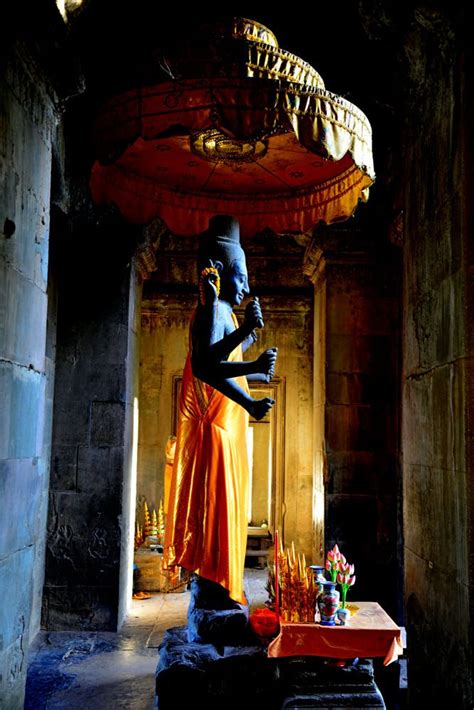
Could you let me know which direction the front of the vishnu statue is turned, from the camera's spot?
facing to the right of the viewer

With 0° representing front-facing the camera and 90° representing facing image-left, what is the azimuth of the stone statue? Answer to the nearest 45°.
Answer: approximately 270°

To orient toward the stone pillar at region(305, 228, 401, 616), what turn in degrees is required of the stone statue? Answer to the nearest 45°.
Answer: approximately 45° to its left

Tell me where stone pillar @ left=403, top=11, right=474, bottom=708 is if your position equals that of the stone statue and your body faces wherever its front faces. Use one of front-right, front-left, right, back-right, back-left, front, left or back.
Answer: front-right

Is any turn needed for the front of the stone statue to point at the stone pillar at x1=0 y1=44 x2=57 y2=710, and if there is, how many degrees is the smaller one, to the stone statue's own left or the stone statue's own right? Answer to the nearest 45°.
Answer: approximately 135° to the stone statue's own right

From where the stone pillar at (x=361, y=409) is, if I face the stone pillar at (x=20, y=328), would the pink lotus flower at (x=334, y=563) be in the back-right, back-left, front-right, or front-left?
front-left
